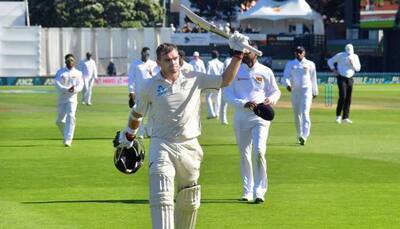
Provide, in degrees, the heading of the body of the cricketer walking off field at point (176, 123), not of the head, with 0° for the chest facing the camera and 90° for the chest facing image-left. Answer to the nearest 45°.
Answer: approximately 0°

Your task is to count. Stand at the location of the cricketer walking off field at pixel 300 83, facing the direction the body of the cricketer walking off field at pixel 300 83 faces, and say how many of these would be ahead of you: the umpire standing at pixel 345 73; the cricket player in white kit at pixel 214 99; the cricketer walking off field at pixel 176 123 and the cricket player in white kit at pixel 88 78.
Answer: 1

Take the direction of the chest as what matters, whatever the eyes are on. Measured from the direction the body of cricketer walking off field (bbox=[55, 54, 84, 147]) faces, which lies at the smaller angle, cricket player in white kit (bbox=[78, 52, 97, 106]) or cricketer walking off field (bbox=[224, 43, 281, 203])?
the cricketer walking off field

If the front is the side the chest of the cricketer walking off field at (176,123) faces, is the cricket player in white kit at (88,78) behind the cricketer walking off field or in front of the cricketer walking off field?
behind

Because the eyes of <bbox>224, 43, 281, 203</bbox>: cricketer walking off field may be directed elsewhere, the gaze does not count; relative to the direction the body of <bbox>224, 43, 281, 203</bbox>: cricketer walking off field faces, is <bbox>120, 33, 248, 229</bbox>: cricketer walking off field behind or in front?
in front

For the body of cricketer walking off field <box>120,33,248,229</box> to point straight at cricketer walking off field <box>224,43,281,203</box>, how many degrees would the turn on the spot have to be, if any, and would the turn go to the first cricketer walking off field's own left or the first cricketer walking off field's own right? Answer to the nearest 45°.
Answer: approximately 180°

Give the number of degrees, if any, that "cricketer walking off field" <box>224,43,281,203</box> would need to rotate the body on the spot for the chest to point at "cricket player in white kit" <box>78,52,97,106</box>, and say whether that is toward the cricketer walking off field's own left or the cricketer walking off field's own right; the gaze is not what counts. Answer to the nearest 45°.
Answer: approximately 180°

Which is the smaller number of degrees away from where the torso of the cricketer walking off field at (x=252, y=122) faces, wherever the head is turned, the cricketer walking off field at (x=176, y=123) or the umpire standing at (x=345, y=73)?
the cricketer walking off field

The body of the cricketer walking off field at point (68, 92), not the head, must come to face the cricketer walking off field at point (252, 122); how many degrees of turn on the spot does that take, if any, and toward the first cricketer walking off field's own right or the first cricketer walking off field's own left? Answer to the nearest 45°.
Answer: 0° — they already face them

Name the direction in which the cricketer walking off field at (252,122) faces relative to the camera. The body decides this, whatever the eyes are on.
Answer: toward the camera
